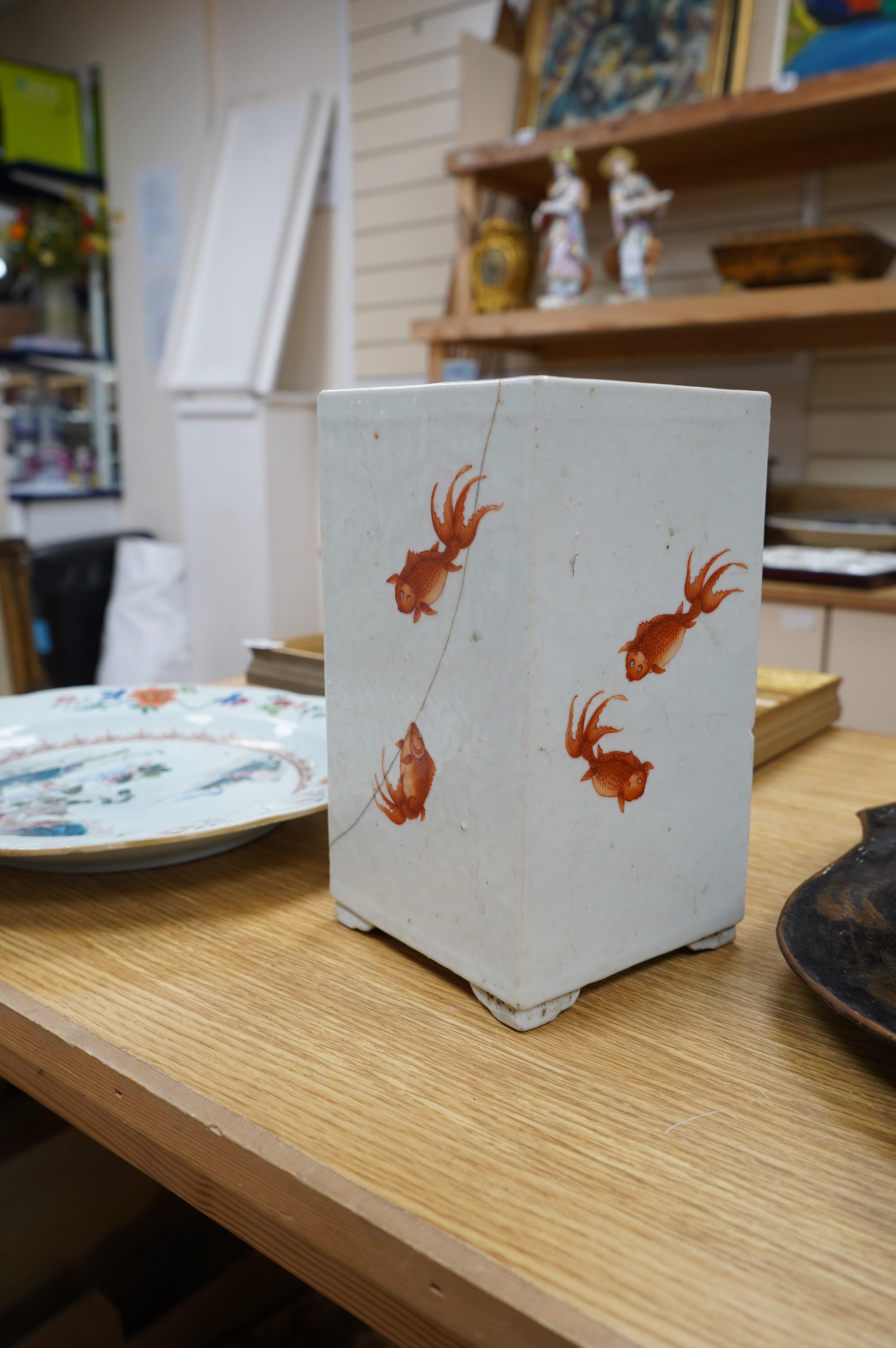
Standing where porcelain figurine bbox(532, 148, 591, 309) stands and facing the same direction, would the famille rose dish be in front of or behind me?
in front

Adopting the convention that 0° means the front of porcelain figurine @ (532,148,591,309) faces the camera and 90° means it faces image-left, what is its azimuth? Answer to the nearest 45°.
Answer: approximately 45°

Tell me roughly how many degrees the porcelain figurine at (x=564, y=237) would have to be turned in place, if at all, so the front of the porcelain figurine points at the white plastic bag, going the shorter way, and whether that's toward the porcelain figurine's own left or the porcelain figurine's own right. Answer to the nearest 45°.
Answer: approximately 90° to the porcelain figurine's own right

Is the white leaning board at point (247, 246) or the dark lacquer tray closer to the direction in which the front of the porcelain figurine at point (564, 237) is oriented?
the dark lacquer tray

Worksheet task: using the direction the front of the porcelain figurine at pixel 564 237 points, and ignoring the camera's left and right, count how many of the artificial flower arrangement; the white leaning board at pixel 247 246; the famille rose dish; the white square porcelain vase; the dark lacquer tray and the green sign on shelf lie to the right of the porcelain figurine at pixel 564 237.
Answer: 3

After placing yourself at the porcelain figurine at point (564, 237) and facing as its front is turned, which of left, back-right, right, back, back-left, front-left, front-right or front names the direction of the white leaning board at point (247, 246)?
right

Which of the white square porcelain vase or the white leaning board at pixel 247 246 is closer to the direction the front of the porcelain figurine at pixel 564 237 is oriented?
the white square porcelain vase

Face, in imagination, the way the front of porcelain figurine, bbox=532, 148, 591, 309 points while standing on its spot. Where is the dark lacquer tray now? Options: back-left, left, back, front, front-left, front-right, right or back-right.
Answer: front-left
